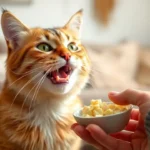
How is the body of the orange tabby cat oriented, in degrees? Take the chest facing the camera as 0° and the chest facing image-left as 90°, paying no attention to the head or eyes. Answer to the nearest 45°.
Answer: approximately 315°
